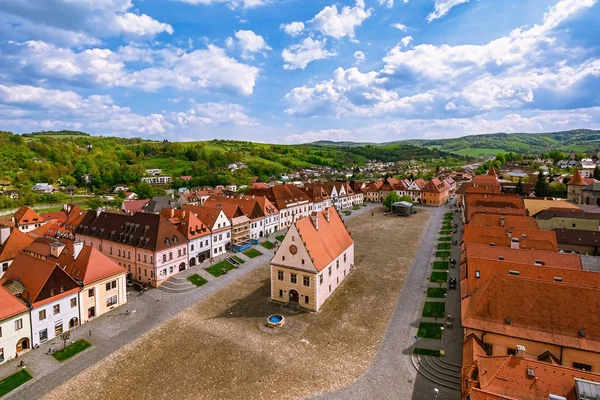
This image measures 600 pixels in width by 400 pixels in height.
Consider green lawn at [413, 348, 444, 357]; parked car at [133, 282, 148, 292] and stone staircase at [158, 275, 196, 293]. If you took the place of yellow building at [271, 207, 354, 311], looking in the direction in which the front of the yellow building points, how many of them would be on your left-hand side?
1

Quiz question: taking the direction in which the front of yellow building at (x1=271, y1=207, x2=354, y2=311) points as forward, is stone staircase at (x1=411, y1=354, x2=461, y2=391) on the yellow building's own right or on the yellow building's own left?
on the yellow building's own left

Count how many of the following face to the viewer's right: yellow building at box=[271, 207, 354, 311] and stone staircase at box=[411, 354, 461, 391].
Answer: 0

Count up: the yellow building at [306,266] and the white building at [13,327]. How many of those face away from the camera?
0

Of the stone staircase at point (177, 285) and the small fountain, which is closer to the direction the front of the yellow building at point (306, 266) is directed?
the small fountain

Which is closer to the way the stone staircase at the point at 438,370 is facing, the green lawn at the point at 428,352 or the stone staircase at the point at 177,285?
the stone staircase

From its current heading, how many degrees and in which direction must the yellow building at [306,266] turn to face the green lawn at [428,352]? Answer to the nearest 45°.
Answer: approximately 90° to its left

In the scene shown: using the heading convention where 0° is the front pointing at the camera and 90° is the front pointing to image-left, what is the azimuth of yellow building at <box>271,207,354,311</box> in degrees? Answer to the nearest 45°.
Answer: approximately 45°

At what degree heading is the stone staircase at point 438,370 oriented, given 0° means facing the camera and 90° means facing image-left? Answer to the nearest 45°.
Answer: approximately 45°

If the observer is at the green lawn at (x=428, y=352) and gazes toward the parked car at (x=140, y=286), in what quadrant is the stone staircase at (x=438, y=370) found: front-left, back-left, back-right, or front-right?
back-left

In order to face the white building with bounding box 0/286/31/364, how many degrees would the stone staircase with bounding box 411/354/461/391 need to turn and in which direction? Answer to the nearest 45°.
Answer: approximately 45° to its right

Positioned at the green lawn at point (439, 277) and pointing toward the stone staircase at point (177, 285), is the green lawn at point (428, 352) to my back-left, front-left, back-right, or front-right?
front-left

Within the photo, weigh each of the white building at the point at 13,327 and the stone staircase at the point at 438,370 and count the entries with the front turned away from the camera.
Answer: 0
